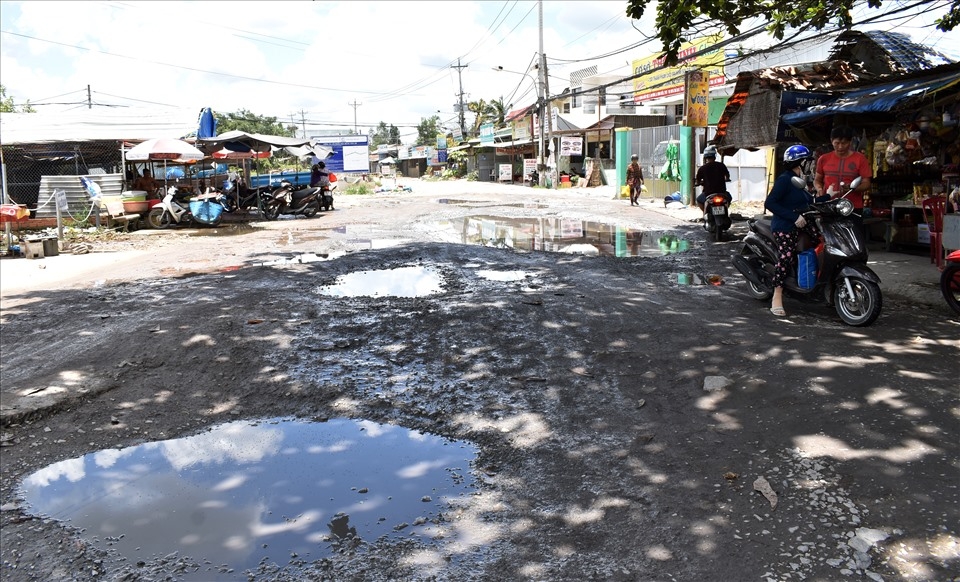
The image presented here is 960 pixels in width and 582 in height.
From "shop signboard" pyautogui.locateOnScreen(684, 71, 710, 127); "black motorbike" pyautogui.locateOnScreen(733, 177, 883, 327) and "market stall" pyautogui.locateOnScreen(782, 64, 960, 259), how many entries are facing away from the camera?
0

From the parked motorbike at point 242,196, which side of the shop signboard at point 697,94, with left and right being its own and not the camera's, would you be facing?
right

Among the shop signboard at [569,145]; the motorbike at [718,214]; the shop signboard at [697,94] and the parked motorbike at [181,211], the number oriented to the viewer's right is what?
0

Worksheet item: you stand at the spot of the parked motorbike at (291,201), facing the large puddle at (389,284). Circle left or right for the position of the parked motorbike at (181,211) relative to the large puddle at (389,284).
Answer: right

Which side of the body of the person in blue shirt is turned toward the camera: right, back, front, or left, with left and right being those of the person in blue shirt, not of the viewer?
right

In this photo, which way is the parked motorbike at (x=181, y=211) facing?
to the viewer's left

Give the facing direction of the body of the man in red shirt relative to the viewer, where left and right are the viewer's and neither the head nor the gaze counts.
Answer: facing the viewer

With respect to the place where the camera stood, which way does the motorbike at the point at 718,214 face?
facing away from the viewer

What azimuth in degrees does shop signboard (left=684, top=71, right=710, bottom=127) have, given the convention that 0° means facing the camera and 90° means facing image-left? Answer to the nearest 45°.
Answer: approximately 0°

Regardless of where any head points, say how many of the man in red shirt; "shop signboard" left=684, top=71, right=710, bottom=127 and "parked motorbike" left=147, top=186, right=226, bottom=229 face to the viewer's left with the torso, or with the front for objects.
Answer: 1

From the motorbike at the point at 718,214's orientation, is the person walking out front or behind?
out front

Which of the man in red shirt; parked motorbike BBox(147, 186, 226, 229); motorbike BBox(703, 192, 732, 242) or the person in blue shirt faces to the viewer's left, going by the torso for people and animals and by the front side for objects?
parked motorbike BBox(147, 186, 226, 229)
